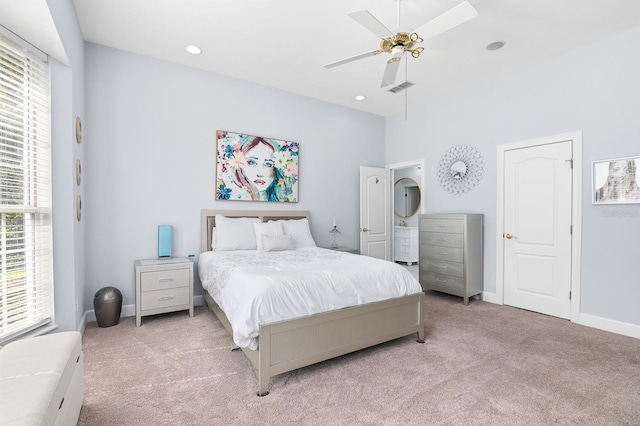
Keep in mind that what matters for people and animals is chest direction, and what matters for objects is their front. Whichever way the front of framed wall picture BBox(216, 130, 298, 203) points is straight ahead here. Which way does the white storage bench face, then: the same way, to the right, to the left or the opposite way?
to the left

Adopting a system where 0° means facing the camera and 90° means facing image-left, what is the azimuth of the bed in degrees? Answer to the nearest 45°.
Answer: approximately 315°

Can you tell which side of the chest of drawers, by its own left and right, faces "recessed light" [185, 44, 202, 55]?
front

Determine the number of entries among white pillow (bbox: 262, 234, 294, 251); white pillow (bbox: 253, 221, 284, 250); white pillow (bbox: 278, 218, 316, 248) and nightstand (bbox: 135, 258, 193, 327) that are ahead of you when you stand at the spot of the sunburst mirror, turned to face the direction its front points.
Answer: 4

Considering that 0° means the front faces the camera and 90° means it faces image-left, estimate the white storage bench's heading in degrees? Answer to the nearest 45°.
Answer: approximately 270°

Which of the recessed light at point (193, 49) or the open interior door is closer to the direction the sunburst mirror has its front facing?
the recessed light

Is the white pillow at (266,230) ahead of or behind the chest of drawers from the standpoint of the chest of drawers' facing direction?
ahead

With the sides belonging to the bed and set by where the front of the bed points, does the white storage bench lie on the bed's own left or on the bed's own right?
on the bed's own right

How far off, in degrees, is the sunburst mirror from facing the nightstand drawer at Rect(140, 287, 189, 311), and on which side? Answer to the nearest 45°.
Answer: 0° — it already faces it

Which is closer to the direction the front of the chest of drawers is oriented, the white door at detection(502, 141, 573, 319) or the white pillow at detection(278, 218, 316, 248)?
the white pillow

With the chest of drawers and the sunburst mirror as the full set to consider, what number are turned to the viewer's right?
0

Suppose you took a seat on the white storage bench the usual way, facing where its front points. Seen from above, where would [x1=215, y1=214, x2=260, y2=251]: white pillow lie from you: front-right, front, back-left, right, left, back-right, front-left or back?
front-left

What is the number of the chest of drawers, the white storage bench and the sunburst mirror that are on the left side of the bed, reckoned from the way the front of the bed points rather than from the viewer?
2
